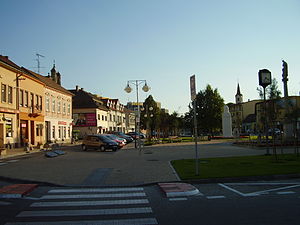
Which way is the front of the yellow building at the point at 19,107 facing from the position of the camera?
facing the viewer and to the right of the viewer

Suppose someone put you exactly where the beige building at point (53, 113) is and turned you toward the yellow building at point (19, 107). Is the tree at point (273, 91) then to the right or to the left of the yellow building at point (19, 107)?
left

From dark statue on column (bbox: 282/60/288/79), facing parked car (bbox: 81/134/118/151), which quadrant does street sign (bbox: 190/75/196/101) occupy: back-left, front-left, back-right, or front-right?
front-left

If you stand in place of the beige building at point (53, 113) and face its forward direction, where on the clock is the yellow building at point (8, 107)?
The yellow building is roughly at 2 o'clock from the beige building.

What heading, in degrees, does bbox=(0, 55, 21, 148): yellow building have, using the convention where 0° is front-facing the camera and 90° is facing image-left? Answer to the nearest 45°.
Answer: approximately 315°

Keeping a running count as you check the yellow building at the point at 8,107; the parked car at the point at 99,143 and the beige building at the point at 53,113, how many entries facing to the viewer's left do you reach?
0

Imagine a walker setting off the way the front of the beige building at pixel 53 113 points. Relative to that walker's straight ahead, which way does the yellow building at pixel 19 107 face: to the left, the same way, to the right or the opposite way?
the same way

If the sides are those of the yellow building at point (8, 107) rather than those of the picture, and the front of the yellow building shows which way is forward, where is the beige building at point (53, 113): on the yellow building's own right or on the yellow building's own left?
on the yellow building's own left

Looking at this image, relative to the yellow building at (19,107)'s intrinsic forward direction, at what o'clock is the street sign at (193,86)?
The street sign is roughly at 1 o'clock from the yellow building.

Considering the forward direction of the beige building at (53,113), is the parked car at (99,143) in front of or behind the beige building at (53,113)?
in front

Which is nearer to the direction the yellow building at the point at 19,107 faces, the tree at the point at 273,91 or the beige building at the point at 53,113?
the tree

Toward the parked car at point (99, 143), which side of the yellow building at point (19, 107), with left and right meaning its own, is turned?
front

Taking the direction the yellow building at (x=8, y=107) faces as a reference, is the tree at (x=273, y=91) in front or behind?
in front
